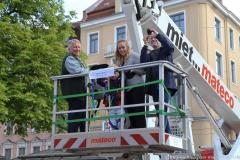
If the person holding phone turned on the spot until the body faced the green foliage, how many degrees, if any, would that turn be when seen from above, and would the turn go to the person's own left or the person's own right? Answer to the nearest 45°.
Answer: approximately 90° to the person's own right

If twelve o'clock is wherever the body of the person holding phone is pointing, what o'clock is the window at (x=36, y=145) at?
The window is roughly at 4 o'clock from the person holding phone.

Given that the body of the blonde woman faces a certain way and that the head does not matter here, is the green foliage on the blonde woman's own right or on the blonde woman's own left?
on the blonde woman's own right

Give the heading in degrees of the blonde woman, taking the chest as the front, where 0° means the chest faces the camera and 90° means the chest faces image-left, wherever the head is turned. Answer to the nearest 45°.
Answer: approximately 45°

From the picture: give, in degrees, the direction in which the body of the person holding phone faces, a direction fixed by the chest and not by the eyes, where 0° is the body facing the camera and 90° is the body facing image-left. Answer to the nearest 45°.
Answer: approximately 45°

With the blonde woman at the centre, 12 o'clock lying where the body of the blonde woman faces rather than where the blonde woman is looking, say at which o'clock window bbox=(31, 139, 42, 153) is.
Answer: The window is roughly at 4 o'clock from the blonde woman.

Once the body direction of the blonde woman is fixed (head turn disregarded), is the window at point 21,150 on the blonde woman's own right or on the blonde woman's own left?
on the blonde woman's own right
